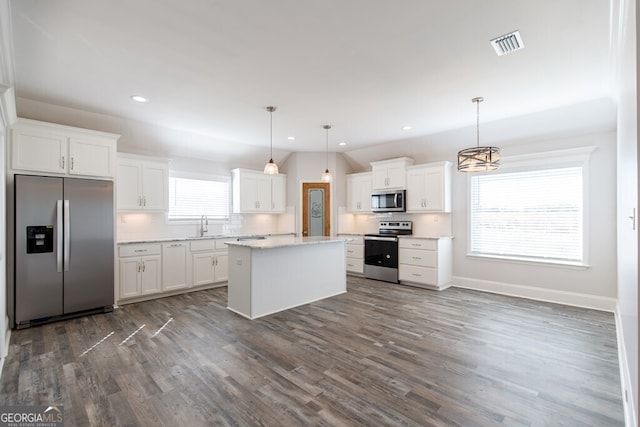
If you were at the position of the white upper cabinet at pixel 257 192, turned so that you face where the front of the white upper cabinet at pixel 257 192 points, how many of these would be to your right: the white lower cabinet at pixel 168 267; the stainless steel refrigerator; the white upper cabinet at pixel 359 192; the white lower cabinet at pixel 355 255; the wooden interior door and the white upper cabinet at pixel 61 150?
3

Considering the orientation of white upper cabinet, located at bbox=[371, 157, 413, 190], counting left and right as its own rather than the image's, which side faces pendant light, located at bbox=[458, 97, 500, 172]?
left

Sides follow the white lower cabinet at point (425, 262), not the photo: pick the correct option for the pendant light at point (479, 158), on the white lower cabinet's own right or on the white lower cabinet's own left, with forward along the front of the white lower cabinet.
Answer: on the white lower cabinet's own left

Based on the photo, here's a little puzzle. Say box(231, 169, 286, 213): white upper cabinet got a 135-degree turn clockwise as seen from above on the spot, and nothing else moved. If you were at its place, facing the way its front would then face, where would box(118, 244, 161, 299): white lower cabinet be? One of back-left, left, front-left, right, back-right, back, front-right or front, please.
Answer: front-left

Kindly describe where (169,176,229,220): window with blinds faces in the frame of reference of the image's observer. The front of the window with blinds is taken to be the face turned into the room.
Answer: facing the viewer and to the right of the viewer

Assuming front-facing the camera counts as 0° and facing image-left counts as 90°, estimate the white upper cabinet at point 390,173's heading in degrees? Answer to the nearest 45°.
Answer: approximately 45°

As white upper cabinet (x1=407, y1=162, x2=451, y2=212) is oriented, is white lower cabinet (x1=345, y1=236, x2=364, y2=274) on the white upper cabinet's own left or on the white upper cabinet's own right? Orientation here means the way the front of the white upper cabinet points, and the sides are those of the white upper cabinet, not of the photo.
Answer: on the white upper cabinet's own right

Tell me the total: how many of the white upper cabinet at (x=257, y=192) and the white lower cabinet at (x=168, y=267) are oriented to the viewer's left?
0
